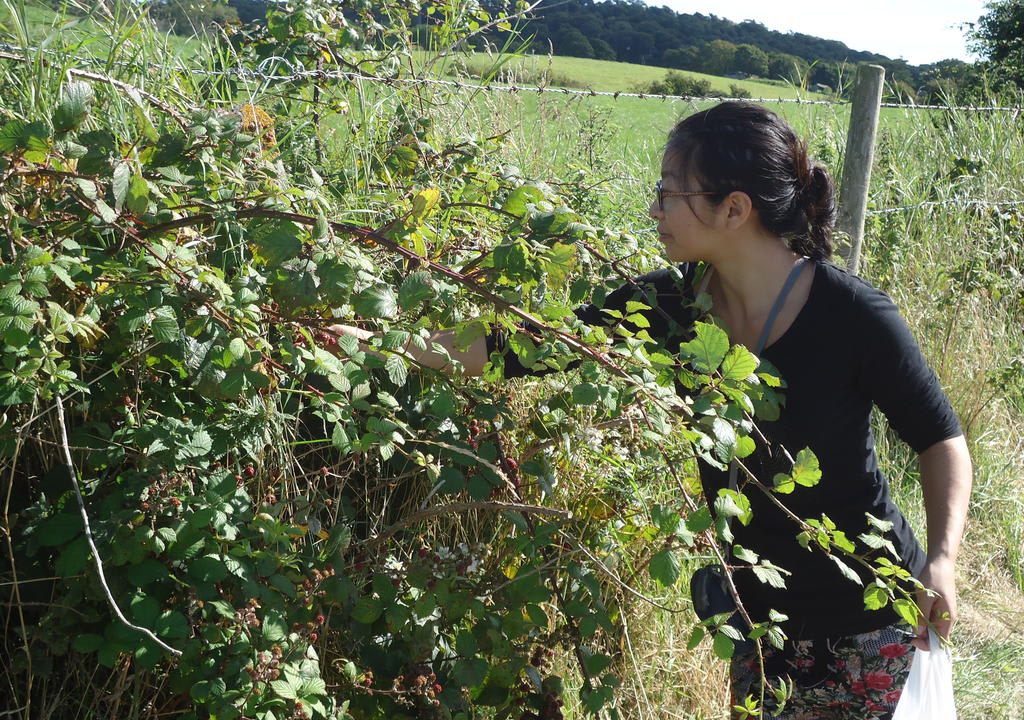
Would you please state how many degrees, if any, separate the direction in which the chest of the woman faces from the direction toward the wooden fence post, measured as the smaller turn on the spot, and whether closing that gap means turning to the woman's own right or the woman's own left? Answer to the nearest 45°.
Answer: approximately 135° to the woman's own right

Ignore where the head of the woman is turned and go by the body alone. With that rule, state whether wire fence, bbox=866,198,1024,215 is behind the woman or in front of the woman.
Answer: behind

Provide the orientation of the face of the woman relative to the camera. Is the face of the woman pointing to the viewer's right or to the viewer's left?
to the viewer's left
